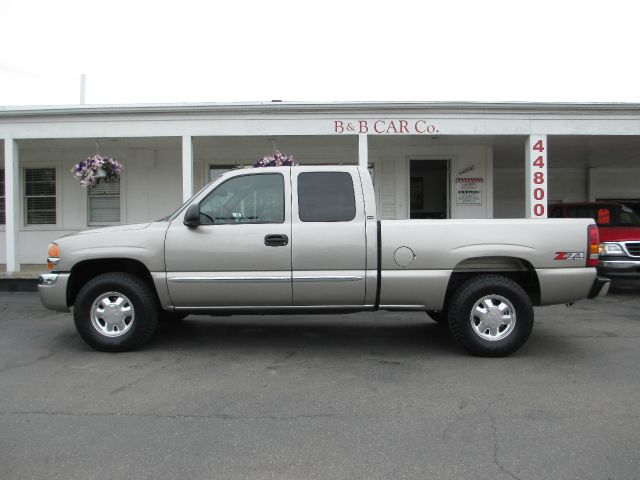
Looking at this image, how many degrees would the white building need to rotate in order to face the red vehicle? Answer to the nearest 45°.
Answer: approximately 45° to its left

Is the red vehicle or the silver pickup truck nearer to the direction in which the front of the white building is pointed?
the silver pickup truck

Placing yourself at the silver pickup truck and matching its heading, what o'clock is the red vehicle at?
The red vehicle is roughly at 5 o'clock from the silver pickup truck.

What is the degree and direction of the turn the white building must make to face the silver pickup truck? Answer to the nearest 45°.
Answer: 0° — it already faces it

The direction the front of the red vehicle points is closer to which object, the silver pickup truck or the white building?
the silver pickup truck

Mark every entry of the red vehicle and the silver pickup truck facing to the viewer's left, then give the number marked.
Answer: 1

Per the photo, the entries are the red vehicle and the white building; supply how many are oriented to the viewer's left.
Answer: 0

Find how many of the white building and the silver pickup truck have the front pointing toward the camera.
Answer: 1

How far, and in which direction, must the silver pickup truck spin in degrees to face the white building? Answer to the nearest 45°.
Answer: approximately 90° to its right

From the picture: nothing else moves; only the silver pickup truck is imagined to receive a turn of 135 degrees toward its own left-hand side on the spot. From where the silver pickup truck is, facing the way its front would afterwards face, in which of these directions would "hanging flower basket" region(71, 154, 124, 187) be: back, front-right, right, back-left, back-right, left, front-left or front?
back

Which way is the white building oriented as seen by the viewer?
toward the camera

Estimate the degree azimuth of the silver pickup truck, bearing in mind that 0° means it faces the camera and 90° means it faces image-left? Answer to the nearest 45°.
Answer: approximately 90°
